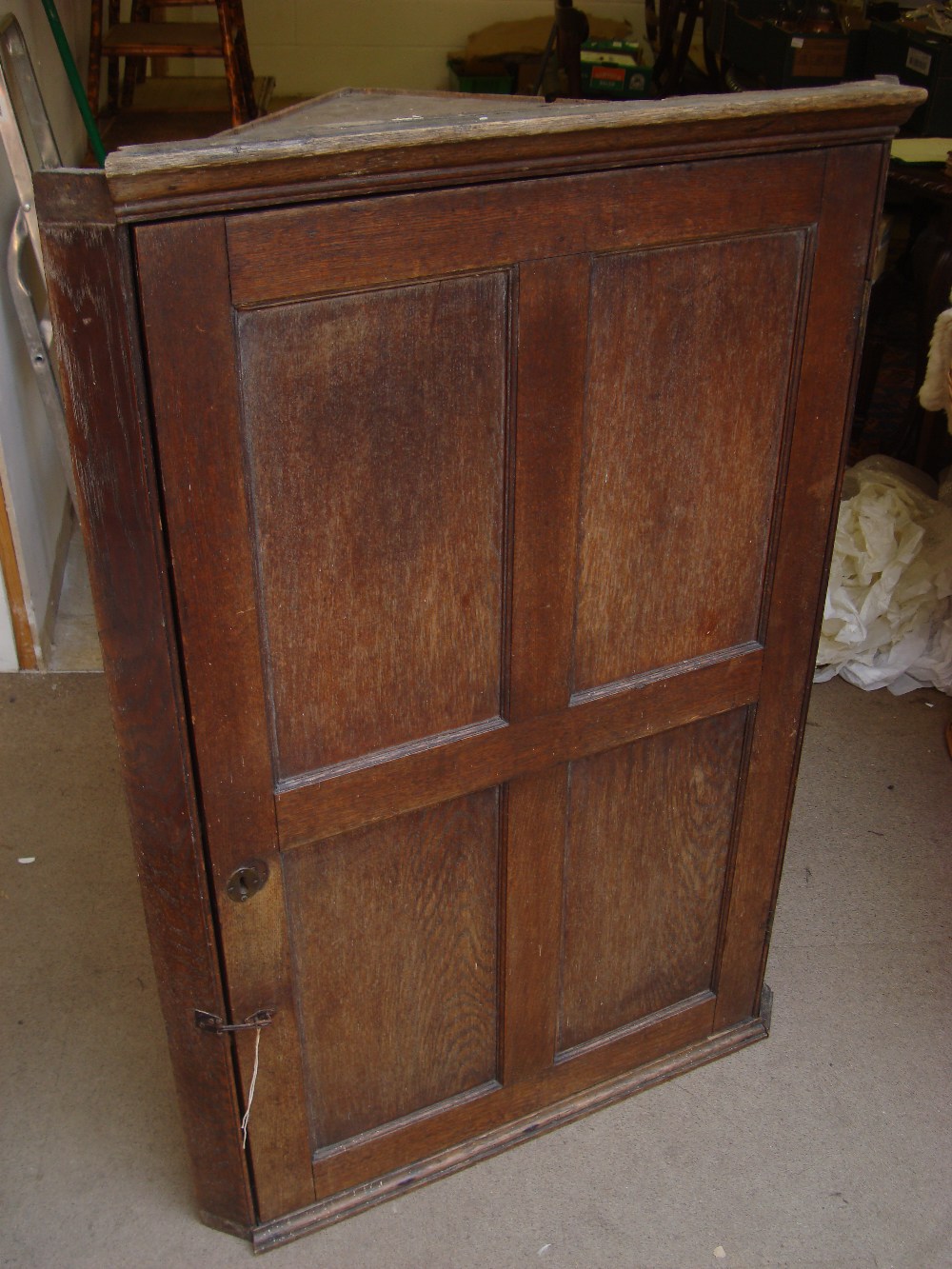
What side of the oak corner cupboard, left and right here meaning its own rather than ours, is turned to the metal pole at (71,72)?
back

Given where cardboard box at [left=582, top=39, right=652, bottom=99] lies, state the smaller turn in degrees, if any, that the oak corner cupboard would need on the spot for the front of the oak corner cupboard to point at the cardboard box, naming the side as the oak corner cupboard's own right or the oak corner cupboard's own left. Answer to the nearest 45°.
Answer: approximately 135° to the oak corner cupboard's own left

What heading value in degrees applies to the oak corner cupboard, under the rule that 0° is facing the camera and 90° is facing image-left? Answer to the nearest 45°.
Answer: approximately 315°

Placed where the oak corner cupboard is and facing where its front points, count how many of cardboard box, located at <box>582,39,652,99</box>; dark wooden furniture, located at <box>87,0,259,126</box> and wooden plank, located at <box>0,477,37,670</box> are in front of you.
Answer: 0

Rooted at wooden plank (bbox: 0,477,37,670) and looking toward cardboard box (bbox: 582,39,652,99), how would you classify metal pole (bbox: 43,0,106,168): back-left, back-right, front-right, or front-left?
front-left

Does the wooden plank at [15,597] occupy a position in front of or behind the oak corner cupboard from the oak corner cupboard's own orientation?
behind

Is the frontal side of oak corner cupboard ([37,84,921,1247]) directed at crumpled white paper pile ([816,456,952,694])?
no

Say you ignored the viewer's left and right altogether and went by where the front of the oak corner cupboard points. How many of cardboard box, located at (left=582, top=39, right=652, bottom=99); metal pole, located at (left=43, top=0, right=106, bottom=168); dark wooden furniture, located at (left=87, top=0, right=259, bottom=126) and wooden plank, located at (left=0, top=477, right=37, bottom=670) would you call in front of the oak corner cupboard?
0

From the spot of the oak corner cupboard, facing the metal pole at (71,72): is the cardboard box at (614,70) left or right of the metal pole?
right

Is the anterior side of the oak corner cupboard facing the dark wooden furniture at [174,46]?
no

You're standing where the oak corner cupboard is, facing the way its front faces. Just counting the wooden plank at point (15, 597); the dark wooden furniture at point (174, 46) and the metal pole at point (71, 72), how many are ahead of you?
0
